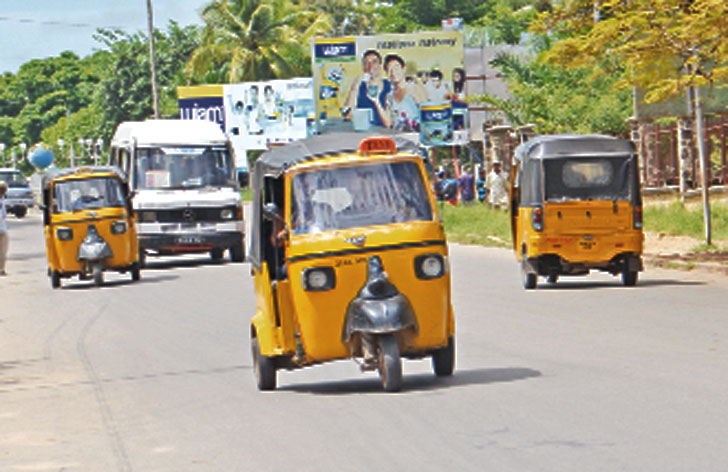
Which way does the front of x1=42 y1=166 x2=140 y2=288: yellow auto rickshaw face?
toward the camera

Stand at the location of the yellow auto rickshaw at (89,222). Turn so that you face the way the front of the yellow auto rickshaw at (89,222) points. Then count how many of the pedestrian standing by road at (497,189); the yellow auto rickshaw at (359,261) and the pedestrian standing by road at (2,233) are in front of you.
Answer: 1

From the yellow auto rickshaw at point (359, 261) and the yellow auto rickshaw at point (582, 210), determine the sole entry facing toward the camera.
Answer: the yellow auto rickshaw at point (359, 261)

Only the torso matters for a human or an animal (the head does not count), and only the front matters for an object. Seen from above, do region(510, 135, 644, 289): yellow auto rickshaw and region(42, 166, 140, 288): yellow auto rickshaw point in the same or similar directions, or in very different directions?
very different directions

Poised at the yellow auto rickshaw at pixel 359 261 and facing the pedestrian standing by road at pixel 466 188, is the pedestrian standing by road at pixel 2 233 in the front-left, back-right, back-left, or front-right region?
front-left

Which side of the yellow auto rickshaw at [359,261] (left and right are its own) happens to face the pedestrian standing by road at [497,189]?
back

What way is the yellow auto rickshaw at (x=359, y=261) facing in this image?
toward the camera

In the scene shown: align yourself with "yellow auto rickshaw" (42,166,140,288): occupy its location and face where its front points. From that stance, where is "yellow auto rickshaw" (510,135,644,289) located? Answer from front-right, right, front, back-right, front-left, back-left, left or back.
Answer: front-left

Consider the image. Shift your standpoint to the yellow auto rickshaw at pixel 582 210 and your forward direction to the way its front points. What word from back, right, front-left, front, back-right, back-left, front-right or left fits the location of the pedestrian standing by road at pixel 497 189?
front

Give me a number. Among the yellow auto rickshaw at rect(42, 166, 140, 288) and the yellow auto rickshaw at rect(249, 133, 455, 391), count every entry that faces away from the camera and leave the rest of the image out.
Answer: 0

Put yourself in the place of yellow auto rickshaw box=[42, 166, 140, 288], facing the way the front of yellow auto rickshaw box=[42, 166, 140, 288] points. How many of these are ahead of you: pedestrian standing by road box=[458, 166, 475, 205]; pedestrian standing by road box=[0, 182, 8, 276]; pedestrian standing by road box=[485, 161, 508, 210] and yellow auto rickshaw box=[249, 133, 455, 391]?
1

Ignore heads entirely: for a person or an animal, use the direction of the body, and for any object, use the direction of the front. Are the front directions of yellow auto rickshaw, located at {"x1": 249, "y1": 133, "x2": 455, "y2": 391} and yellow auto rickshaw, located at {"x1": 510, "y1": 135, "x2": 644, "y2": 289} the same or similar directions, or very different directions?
very different directions

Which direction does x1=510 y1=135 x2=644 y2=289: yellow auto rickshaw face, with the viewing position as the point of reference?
facing away from the viewer

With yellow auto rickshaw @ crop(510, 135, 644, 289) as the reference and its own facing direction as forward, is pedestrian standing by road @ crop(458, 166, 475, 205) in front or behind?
in front

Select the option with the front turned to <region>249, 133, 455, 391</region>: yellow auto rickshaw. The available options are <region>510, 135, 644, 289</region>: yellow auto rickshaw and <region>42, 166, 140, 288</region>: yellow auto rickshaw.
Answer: <region>42, 166, 140, 288</region>: yellow auto rickshaw

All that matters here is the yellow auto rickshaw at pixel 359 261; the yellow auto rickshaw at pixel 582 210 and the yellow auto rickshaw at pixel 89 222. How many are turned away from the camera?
1
